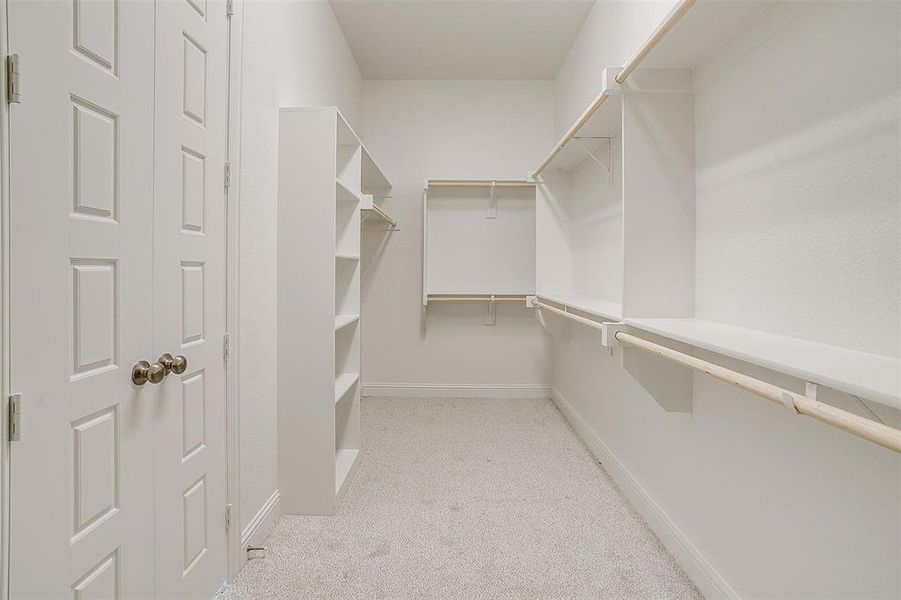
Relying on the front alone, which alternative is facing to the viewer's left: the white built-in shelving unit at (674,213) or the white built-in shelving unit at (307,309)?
the white built-in shelving unit at (674,213)

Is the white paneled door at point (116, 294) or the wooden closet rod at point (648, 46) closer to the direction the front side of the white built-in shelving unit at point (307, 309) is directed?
the wooden closet rod

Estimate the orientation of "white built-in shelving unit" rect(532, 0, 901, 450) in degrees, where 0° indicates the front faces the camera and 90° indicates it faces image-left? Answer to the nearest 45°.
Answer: approximately 90°

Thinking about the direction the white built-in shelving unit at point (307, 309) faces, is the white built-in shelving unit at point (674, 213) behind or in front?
in front

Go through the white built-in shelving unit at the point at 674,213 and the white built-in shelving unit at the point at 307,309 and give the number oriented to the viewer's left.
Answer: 1

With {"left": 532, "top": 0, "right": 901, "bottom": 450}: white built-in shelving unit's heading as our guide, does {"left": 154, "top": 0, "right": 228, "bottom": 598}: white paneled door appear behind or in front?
in front

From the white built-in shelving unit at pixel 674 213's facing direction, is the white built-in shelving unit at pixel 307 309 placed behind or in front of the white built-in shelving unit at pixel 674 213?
in front

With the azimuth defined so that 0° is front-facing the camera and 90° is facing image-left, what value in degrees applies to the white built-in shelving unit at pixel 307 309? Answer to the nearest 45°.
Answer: approximately 270°
